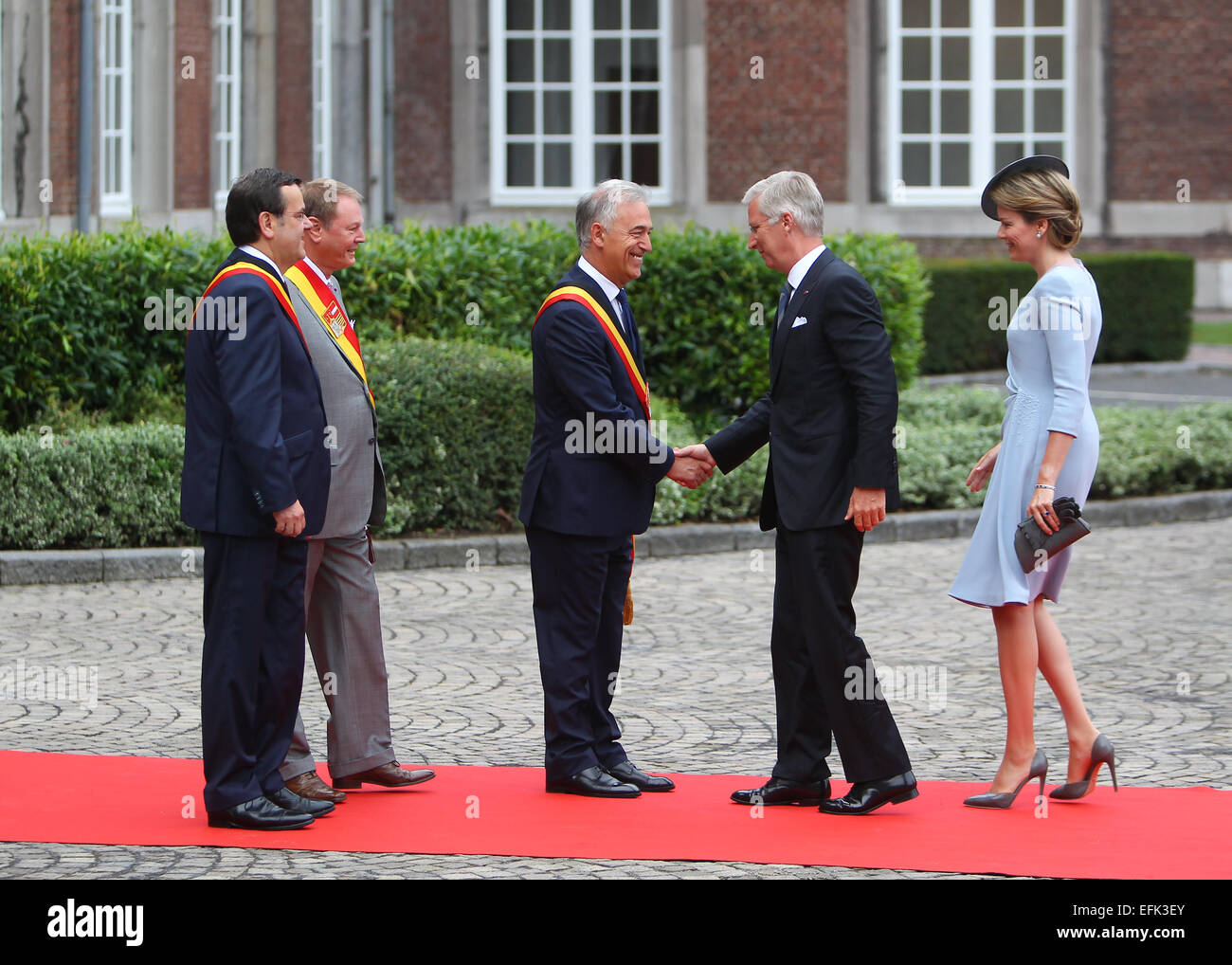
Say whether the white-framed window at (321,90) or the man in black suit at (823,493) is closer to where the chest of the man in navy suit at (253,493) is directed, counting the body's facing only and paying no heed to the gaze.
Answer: the man in black suit

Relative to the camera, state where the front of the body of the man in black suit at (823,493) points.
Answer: to the viewer's left

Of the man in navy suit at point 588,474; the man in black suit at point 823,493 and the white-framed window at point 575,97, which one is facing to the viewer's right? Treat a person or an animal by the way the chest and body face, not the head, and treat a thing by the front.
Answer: the man in navy suit at point 588,474

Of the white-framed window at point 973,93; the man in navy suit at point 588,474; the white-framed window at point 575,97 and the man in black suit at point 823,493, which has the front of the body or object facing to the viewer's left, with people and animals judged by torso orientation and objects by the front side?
the man in black suit at point 823,493

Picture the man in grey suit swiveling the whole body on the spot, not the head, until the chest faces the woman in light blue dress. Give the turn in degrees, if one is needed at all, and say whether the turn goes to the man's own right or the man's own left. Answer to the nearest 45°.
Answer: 0° — they already face them

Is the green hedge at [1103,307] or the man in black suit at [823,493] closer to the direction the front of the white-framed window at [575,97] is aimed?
the man in black suit

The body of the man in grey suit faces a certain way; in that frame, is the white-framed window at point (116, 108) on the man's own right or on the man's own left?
on the man's own left

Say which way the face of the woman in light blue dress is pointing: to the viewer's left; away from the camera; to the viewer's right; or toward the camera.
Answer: to the viewer's left

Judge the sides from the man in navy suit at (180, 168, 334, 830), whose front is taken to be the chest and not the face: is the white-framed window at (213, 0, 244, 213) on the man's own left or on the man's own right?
on the man's own left

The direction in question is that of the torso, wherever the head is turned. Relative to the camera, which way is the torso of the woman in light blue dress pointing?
to the viewer's left

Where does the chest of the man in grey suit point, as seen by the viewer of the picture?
to the viewer's right

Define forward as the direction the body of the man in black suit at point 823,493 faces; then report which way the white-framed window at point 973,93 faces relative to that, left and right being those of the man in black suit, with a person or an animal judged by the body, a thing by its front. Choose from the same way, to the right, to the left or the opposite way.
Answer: to the left

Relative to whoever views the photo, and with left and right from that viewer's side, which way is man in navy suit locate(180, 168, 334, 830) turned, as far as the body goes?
facing to the right of the viewer

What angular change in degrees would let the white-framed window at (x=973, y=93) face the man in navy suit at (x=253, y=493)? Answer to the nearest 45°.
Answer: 0° — it already faces them

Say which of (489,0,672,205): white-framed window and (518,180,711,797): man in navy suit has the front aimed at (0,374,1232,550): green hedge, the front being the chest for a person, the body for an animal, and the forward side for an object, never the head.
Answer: the white-framed window

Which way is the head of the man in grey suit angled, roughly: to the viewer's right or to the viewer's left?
to the viewer's right

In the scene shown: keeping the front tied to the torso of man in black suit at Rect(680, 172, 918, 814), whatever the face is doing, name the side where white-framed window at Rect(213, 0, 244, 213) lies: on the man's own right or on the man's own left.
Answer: on the man's own right
